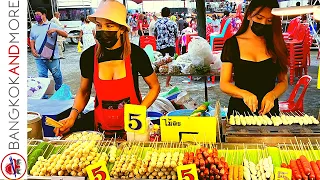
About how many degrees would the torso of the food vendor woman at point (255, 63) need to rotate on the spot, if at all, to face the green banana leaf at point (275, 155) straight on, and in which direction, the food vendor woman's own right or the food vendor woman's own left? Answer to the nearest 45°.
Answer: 0° — they already face it

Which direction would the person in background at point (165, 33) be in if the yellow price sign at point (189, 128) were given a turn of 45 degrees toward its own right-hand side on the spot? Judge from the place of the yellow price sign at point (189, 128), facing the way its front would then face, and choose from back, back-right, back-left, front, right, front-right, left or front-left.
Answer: back-right

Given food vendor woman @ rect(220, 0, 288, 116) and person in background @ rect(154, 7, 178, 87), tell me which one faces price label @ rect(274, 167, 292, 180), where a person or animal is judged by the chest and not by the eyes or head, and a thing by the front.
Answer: the food vendor woman

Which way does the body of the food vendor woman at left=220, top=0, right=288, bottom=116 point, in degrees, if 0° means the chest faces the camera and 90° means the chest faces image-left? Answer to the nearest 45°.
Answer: approximately 0°

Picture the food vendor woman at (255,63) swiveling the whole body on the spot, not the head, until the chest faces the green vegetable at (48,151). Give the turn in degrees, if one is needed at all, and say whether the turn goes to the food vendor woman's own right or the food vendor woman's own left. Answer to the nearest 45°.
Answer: approximately 45° to the food vendor woman's own right
